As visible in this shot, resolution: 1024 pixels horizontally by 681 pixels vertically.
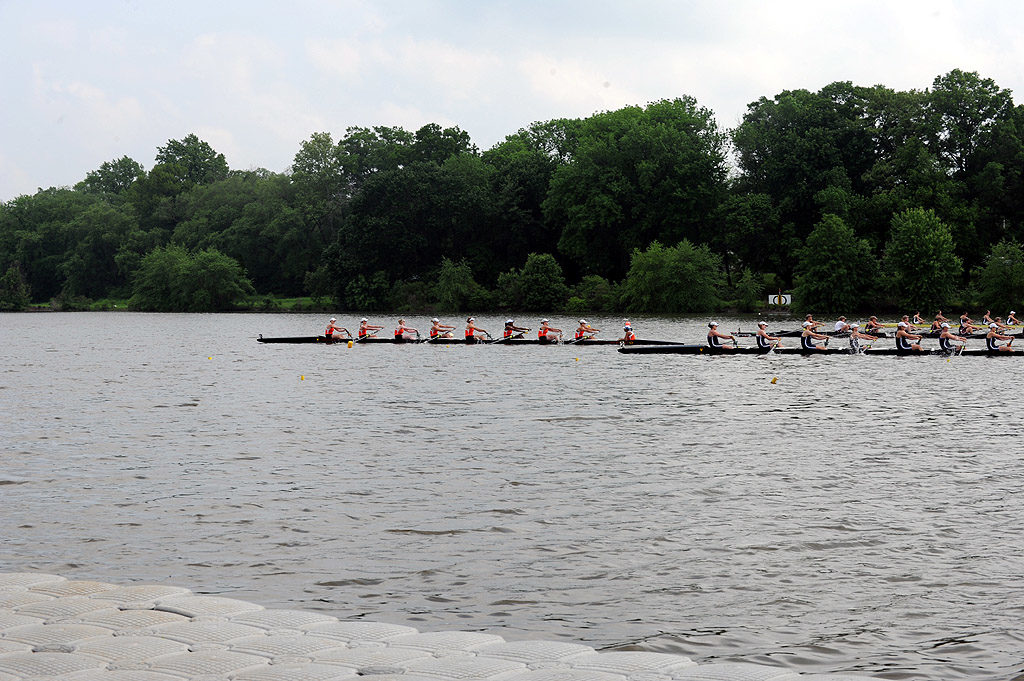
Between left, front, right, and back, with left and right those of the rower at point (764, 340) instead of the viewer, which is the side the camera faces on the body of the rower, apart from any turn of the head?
right

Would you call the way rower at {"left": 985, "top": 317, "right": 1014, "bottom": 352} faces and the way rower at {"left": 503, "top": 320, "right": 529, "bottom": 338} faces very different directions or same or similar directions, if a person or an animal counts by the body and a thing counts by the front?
same or similar directions

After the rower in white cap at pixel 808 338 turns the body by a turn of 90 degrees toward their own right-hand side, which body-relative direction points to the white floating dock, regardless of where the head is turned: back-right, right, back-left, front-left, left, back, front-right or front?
front

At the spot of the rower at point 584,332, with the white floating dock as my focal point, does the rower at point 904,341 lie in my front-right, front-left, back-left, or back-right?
front-left

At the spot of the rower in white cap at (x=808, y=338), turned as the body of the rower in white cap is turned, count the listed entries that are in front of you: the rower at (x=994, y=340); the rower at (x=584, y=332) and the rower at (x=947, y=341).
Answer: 2

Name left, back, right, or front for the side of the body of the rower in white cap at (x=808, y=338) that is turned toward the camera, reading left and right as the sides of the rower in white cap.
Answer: right

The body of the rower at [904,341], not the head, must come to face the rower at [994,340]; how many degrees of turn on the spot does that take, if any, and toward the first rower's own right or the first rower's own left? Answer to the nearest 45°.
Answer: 0° — they already face them

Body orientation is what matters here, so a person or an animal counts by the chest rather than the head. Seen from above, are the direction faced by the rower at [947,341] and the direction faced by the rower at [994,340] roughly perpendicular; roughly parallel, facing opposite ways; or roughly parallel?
roughly parallel

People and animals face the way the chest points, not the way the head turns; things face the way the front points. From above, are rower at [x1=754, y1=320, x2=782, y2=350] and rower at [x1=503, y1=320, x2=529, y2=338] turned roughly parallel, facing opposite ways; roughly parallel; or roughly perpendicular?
roughly parallel

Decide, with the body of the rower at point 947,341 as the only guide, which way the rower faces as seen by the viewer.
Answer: to the viewer's right

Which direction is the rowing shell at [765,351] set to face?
to the viewer's left

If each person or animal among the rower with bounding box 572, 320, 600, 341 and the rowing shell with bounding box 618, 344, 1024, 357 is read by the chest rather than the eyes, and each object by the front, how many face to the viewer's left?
1

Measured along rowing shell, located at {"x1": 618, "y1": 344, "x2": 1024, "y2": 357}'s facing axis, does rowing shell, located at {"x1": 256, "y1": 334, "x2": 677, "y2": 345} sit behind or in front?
in front

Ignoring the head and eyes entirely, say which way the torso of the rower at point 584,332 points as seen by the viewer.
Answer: to the viewer's right

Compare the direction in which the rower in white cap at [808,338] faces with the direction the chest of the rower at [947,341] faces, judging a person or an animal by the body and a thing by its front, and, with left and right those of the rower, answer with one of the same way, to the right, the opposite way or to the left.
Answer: the same way

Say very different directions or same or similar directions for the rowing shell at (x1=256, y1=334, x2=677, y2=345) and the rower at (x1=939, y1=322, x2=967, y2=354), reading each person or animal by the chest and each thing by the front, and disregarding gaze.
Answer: very different directions

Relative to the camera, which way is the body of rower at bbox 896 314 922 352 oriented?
to the viewer's right

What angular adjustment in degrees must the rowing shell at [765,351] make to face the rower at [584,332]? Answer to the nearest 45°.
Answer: approximately 45° to its right

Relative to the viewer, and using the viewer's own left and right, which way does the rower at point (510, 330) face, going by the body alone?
facing to the right of the viewer

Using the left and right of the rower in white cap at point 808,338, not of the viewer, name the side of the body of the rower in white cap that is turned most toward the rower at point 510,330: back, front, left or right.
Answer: back

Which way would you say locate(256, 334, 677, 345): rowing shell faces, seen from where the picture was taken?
facing to the left of the viewer

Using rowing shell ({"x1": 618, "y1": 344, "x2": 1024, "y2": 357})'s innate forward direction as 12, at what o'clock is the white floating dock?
The white floating dock is roughly at 9 o'clock from the rowing shell.
